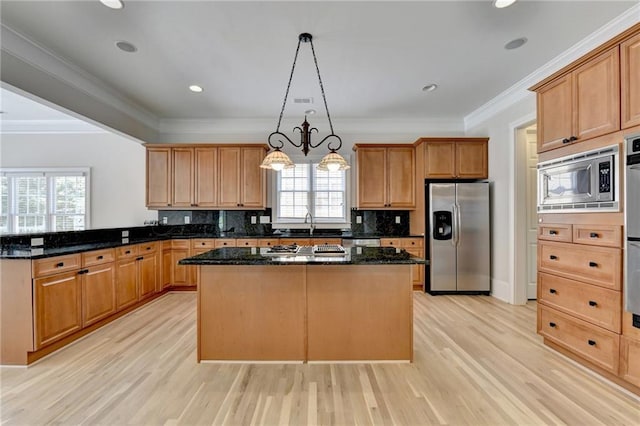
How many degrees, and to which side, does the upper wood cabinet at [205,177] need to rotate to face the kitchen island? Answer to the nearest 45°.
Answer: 0° — it already faces it

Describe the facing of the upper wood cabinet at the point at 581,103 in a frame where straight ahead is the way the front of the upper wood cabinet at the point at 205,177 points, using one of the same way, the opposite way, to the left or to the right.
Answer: to the right

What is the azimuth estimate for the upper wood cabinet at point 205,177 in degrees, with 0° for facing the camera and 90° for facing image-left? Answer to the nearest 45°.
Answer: approximately 0°

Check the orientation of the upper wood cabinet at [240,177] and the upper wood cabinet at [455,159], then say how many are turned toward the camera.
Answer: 2

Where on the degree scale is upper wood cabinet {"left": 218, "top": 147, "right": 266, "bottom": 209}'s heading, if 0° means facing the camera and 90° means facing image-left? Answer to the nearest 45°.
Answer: approximately 0°

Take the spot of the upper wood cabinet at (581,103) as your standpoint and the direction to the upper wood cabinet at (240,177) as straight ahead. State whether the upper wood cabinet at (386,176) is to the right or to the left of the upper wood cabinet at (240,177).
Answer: right

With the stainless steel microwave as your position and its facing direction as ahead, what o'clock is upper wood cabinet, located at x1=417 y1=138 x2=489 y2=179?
The upper wood cabinet is roughly at 3 o'clock from the stainless steel microwave.

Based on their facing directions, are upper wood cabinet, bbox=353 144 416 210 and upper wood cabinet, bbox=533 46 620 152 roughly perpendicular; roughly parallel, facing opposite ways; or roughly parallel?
roughly perpendicular

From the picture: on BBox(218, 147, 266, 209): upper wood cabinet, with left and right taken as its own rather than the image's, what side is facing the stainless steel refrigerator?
left

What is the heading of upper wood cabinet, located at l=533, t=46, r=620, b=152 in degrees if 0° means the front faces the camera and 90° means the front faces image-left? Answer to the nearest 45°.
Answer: approximately 45°
